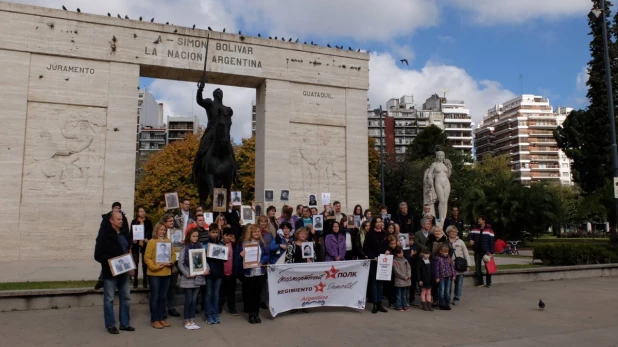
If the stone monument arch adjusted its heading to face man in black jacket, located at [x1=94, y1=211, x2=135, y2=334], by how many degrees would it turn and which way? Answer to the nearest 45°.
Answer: approximately 45° to its right

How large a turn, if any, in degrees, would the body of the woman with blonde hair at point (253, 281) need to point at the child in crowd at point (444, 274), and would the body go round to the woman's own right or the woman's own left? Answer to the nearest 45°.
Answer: approximately 90° to the woman's own left

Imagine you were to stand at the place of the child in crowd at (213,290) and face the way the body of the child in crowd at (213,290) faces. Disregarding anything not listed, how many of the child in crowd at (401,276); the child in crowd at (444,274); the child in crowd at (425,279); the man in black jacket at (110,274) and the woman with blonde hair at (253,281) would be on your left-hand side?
4

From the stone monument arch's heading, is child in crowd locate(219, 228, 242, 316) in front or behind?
in front

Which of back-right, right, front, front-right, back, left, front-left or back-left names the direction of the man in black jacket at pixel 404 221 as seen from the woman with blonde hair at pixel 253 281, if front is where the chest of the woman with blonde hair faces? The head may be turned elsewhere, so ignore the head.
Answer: back-left

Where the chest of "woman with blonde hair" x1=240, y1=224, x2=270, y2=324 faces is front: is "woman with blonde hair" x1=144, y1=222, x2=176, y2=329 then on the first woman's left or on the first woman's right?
on the first woman's right

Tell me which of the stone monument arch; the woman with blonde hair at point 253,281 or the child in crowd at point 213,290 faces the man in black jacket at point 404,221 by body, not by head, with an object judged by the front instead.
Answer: the stone monument arch

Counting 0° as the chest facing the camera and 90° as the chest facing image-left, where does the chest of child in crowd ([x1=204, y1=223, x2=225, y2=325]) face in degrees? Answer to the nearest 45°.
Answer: approximately 0°

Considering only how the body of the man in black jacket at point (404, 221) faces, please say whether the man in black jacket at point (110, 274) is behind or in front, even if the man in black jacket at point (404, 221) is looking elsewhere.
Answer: in front
